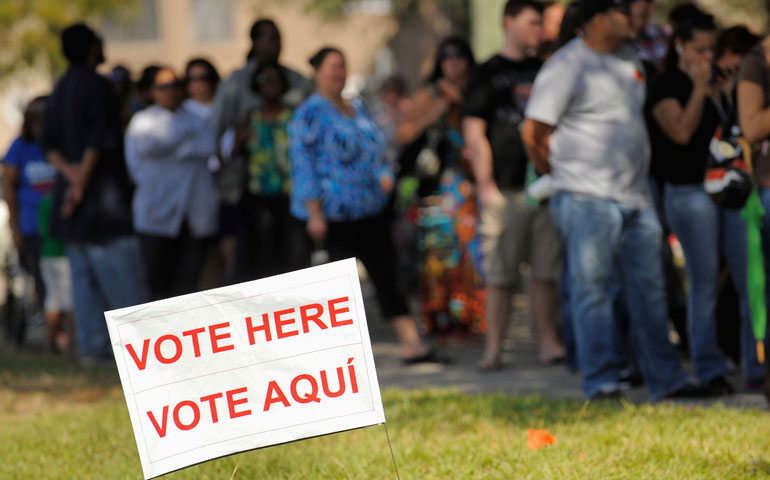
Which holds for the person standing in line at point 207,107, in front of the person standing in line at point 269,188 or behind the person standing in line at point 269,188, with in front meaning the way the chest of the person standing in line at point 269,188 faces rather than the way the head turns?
behind

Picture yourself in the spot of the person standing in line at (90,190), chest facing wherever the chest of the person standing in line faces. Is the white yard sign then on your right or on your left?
on your right

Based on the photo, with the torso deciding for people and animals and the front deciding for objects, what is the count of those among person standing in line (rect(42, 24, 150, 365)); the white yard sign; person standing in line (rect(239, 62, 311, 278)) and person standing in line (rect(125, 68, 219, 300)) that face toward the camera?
3

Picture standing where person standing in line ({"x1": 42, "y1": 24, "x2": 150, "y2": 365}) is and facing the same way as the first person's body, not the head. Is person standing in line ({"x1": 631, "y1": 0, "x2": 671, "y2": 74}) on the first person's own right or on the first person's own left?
on the first person's own right

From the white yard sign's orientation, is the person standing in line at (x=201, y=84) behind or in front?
behind
